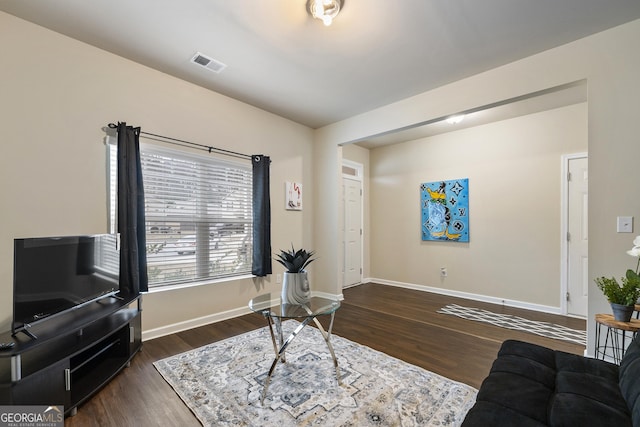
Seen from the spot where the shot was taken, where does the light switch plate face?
facing the viewer

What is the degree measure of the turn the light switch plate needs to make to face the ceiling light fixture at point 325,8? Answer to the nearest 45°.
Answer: approximately 45° to its right

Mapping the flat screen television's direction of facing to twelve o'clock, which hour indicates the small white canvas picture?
The small white canvas picture is roughly at 10 o'clock from the flat screen television.

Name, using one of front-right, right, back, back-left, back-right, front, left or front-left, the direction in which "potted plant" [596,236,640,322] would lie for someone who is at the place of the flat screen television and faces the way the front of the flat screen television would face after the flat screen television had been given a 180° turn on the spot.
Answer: back

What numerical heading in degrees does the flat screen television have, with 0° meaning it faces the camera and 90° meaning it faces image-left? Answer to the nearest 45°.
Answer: approximately 315°

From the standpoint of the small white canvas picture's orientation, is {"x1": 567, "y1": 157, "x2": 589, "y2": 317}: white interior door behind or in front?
in front

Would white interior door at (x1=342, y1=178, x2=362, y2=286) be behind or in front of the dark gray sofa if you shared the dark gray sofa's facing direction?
in front

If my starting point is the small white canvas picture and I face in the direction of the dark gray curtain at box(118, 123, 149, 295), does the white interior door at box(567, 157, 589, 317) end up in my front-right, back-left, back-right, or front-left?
back-left

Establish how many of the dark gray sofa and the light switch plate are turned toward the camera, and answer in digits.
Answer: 1

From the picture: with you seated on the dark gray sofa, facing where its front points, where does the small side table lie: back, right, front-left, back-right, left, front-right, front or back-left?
right

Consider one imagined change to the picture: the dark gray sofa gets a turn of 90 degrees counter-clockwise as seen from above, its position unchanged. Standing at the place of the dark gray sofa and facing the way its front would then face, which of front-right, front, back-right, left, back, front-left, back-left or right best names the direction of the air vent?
right

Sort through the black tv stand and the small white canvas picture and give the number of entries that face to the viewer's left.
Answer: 0

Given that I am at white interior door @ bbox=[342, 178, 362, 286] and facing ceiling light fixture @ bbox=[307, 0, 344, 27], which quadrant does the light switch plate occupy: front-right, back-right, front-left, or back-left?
front-left

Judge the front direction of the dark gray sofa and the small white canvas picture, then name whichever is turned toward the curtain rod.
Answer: the dark gray sofa

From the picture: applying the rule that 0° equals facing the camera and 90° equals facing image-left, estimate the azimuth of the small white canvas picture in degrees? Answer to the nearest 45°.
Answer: approximately 315°

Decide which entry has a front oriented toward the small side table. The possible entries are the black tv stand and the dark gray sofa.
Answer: the black tv stand

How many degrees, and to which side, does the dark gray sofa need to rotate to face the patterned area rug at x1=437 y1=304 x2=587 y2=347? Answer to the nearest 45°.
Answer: approximately 90° to its right

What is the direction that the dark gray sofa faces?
to the viewer's left
